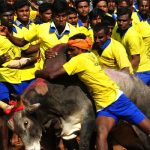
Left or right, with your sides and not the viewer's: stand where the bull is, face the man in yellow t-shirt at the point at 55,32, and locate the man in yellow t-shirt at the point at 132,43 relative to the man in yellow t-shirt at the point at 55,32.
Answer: right

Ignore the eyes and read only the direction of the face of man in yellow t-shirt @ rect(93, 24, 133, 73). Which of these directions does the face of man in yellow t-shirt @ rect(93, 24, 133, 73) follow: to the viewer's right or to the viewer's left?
to the viewer's left

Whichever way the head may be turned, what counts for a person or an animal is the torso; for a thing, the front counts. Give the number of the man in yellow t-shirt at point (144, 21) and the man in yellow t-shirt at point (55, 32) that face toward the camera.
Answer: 2

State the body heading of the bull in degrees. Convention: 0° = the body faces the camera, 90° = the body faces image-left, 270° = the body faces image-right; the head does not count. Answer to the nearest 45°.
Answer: approximately 45°

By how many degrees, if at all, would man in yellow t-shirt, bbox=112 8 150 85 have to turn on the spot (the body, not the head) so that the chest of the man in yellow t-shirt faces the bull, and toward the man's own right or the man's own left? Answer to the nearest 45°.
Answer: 0° — they already face it

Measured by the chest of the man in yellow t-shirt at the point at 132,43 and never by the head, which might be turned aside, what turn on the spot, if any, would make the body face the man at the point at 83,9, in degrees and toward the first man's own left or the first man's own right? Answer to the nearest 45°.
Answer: approximately 90° to the first man's own right

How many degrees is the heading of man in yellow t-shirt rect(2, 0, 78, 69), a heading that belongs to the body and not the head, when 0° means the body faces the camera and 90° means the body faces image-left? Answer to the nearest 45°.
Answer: approximately 0°

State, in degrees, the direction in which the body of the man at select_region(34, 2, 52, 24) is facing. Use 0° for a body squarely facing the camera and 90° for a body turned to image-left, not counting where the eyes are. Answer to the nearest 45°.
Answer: approximately 315°

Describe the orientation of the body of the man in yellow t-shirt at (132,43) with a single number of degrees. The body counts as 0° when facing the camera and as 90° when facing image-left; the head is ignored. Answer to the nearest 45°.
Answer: approximately 45°

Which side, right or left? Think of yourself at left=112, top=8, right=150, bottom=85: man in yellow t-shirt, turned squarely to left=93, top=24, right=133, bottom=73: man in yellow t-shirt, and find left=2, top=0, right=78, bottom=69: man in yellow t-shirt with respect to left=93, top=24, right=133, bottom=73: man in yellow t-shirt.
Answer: right

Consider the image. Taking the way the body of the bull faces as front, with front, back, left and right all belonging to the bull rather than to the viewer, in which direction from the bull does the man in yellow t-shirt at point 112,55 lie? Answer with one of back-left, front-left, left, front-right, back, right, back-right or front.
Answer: back

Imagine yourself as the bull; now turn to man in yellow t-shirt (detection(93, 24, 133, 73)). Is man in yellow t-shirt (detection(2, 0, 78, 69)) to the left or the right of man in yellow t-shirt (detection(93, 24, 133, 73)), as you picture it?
left
